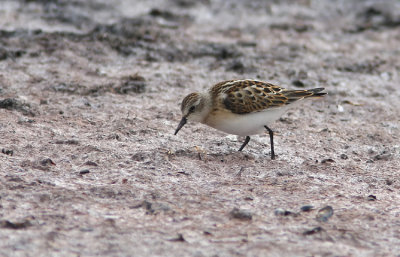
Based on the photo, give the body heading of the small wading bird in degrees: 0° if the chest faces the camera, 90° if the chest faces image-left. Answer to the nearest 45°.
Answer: approximately 90°

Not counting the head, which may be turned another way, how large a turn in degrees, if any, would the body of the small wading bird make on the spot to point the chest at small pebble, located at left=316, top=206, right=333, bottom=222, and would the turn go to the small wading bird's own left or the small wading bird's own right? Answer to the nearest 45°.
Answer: approximately 135° to the small wading bird's own left

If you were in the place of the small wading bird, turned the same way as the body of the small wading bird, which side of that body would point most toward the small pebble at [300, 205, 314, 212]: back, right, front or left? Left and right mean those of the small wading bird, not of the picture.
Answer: left

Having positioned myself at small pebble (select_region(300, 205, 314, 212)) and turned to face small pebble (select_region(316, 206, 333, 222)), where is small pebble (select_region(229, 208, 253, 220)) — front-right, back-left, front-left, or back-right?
back-right

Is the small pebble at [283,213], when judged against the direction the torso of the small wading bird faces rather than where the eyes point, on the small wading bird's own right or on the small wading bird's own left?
on the small wading bird's own left

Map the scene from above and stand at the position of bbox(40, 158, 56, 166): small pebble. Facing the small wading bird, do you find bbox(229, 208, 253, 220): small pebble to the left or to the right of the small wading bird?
right

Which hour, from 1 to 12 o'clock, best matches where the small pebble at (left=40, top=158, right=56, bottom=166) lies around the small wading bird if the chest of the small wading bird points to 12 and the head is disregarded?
The small pebble is roughly at 11 o'clock from the small wading bird.

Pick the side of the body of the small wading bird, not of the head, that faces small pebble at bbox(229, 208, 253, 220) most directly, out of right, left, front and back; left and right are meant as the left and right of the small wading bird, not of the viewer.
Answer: left
